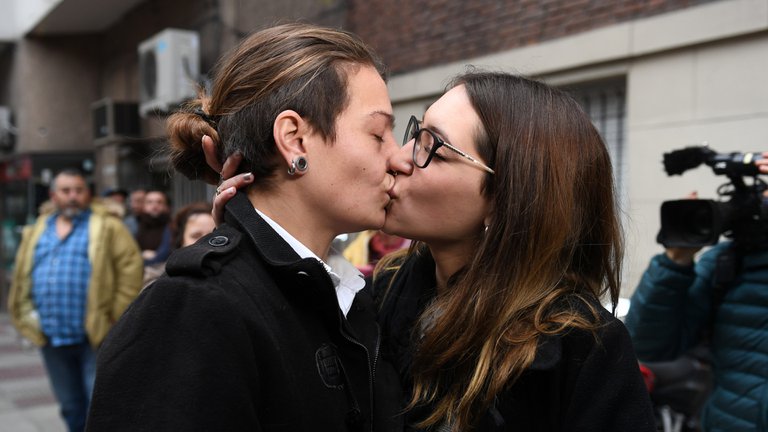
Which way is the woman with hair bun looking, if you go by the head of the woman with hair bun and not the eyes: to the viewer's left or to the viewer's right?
to the viewer's right

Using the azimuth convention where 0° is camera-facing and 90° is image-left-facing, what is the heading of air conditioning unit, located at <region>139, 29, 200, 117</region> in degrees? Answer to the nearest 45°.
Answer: approximately 45°

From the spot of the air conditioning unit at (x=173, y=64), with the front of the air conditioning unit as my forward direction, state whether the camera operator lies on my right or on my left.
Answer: on my left

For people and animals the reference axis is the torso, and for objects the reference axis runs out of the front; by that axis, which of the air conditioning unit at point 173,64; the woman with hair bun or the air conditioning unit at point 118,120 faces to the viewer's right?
the woman with hair bun

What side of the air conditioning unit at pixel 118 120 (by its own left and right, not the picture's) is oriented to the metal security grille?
left

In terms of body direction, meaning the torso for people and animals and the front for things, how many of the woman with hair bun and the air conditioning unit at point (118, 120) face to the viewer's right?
1

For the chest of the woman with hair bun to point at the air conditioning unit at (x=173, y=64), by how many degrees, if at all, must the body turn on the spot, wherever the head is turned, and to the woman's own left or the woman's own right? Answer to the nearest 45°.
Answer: approximately 90° to the woman's own left

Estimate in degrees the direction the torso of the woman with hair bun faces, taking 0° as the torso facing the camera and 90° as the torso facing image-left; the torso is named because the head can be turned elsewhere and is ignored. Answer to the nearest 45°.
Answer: approximately 270°

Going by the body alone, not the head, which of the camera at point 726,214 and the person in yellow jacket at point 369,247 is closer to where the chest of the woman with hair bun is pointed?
the camera

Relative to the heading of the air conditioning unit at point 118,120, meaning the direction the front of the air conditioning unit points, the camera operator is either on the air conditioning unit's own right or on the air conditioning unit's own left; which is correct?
on the air conditioning unit's own left

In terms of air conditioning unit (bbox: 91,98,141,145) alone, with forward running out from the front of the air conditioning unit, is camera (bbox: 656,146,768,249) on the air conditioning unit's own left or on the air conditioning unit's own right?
on the air conditioning unit's own left

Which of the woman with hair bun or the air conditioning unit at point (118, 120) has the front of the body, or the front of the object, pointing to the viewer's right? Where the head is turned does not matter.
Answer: the woman with hair bun
